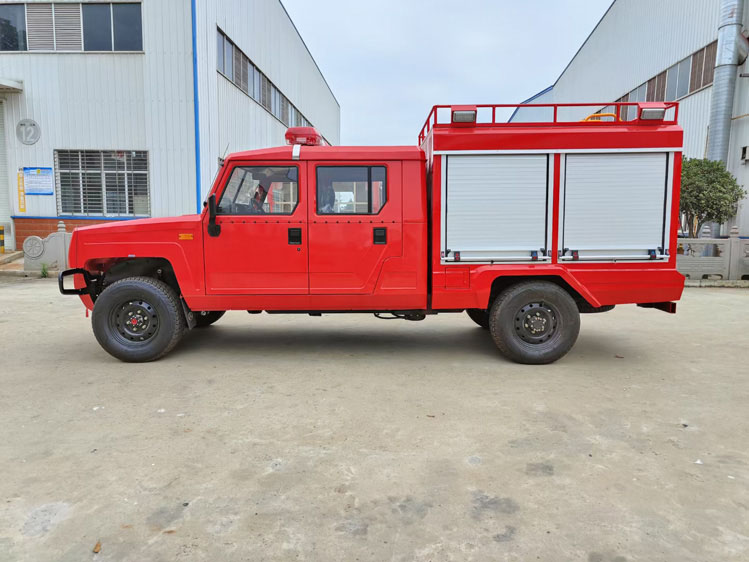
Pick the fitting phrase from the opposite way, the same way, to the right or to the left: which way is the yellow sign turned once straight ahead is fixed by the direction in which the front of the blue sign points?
the same way

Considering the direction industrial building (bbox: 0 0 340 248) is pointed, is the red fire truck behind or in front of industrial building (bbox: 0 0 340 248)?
in front

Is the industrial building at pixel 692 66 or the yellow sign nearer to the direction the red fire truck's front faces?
the yellow sign

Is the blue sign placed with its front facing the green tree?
no

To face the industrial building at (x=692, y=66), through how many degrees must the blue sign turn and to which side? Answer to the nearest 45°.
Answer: approximately 45° to its left

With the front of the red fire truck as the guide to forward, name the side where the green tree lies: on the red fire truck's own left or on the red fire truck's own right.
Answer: on the red fire truck's own right

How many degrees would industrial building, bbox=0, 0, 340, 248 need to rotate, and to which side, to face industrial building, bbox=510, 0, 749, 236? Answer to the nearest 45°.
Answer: approximately 90° to its left

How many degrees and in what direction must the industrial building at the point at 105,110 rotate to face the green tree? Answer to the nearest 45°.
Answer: approximately 45° to its left

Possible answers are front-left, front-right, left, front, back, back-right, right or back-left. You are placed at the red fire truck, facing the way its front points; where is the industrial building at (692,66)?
back-right

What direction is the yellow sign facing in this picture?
toward the camera

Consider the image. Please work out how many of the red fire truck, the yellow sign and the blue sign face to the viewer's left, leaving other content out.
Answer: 1

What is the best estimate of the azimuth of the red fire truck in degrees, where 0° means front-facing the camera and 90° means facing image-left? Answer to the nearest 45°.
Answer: approximately 90°

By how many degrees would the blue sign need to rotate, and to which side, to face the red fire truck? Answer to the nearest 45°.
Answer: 0° — it already faces it

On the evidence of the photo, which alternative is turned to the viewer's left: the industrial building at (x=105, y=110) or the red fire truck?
the red fire truck

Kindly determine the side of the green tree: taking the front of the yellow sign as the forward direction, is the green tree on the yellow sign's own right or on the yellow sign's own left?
on the yellow sign's own left

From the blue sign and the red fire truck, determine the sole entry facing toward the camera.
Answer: the blue sign

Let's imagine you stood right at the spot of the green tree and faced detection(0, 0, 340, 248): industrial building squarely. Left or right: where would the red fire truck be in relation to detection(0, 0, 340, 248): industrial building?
left

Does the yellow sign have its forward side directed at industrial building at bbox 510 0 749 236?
no
